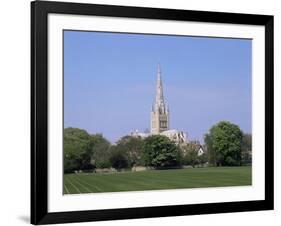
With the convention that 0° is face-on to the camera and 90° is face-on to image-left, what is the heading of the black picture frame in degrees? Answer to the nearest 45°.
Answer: approximately 315°
